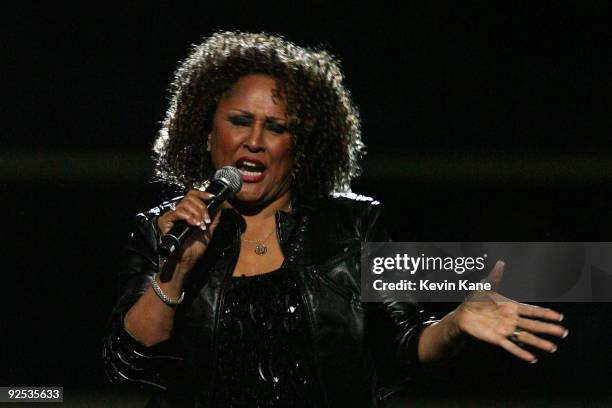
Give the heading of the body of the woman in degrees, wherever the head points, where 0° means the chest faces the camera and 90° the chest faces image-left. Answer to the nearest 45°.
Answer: approximately 0°
